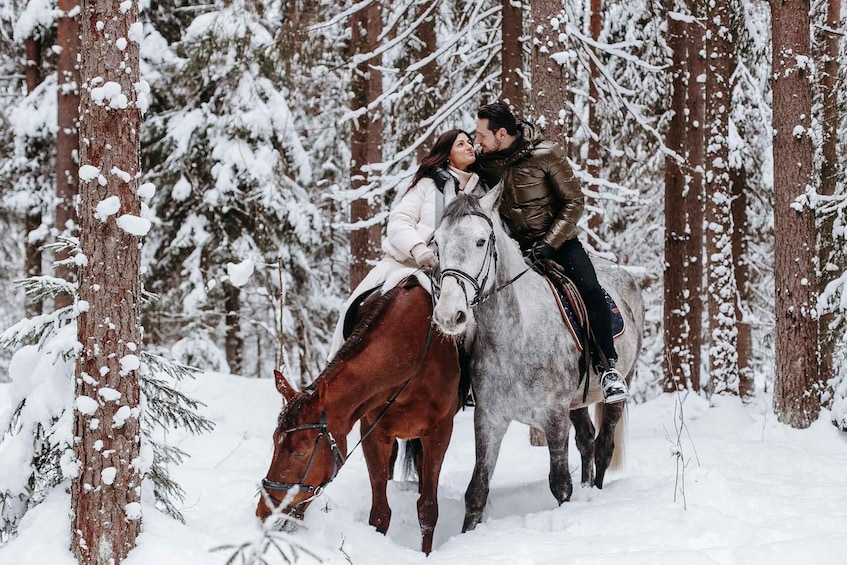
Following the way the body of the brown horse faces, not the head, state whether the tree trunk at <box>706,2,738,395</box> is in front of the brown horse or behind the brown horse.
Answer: behind

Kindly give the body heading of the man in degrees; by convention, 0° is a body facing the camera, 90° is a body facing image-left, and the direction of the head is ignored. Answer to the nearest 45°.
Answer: approximately 45°

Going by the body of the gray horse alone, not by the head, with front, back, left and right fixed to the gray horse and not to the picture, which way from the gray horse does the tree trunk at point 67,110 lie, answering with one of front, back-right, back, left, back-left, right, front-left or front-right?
right

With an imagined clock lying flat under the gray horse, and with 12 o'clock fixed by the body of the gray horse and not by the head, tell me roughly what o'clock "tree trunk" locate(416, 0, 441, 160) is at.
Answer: The tree trunk is roughly at 4 o'clock from the gray horse.

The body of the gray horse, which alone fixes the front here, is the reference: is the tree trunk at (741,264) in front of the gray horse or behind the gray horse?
behind

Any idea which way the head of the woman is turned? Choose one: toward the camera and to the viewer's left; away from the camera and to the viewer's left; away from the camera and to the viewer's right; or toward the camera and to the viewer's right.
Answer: toward the camera and to the viewer's right
